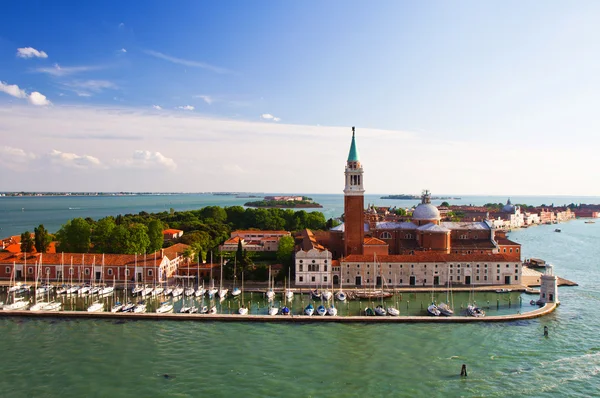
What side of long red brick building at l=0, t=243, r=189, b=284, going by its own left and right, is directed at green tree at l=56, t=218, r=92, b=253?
back

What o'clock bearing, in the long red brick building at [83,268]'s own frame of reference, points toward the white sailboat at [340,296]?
The white sailboat is roughly at 10 o'clock from the long red brick building.

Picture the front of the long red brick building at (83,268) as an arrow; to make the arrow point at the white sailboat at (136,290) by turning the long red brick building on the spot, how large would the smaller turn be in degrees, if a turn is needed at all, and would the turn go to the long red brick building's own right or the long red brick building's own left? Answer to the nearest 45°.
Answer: approximately 45° to the long red brick building's own left

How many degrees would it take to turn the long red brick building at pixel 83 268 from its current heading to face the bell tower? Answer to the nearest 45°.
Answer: approximately 90° to its left

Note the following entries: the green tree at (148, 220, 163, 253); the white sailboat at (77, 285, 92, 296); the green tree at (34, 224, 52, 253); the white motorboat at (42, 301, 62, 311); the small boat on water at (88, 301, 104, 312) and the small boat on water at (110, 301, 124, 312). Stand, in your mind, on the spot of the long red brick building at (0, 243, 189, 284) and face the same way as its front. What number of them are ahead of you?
4

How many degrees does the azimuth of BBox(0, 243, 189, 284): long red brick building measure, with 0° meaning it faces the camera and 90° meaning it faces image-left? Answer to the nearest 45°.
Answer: approximately 0°

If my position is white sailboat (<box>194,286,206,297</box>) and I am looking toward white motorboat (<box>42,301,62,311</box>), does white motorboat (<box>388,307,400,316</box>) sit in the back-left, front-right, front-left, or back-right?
back-left

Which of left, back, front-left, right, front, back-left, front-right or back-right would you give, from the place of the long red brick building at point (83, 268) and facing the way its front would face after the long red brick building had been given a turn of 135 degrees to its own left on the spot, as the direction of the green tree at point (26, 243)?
left

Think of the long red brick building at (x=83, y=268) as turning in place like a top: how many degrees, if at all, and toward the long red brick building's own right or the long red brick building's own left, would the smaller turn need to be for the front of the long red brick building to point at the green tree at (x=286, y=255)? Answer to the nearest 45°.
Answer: approximately 90° to the long red brick building's own left

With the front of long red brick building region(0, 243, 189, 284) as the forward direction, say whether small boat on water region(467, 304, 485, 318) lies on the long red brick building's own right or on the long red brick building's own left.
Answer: on the long red brick building's own left

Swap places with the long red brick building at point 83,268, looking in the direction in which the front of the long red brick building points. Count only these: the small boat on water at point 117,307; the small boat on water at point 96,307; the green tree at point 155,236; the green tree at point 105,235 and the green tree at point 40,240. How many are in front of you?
2

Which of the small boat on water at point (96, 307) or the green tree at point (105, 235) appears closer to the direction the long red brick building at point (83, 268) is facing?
the small boat on water
